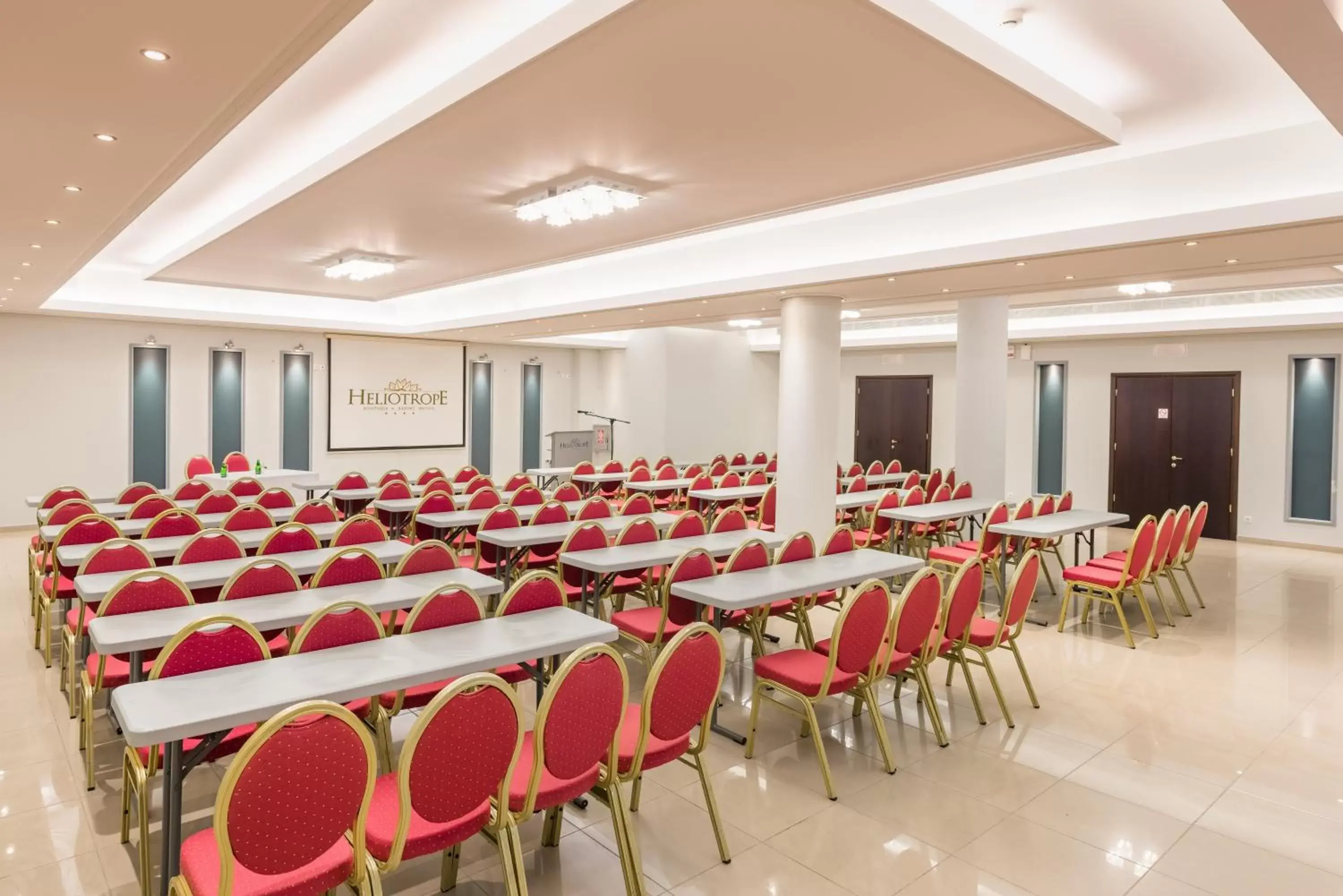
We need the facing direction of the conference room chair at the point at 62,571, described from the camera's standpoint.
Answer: facing away from the viewer and to the left of the viewer

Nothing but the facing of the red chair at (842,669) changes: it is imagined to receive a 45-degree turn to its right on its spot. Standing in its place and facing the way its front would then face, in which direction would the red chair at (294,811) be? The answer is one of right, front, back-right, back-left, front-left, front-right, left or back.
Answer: back-left

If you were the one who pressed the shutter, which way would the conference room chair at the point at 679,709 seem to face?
facing away from the viewer and to the left of the viewer

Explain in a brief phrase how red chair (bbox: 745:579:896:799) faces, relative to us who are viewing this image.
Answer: facing away from the viewer and to the left of the viewer

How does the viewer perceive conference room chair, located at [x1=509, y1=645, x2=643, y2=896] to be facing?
facing away from the viewer and to the left of the viewer

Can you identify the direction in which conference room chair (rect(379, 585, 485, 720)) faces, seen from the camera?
facing away from the viewer and to the left of the viewer

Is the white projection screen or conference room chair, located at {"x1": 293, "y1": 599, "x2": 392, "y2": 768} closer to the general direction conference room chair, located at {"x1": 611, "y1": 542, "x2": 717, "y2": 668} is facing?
the white projection screen

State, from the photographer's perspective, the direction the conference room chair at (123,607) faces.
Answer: facing away from the viewer and to the left of the viewer

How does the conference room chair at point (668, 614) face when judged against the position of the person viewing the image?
facing away from the viewer and to the left of the viewer

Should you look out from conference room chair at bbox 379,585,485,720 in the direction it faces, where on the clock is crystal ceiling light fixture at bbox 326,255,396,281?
The crystal ceiling light fixture is roughly at 1 o'clock from the conference room chair.
